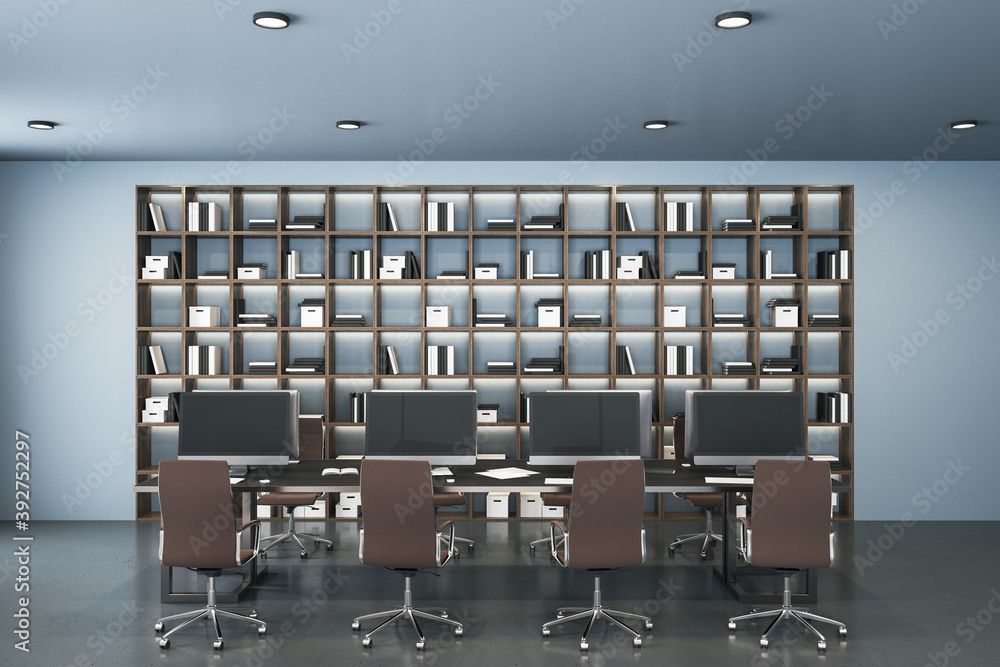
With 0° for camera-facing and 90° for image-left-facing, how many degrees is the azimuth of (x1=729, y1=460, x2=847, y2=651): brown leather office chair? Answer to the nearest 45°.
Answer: approximately 180°

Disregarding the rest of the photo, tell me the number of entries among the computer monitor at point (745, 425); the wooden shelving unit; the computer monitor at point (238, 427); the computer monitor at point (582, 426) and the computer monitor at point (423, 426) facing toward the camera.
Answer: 5

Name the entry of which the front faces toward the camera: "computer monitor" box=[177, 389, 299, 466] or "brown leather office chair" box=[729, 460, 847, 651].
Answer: the computer monitor

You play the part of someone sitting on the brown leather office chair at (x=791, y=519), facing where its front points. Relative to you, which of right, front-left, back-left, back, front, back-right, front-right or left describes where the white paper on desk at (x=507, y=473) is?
left

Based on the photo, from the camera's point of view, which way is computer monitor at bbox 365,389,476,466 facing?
toward the camera

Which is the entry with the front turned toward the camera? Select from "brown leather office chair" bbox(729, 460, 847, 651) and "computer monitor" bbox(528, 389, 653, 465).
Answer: the computer monitor

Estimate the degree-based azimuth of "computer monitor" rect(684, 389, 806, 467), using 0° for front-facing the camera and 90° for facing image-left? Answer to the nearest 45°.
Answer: approximately 0°

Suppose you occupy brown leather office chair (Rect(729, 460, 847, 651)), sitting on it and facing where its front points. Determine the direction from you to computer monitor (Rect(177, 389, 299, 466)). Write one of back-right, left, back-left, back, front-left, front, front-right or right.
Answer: left

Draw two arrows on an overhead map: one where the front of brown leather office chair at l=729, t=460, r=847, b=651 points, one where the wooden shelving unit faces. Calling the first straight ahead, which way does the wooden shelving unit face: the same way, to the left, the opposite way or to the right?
the opposite way

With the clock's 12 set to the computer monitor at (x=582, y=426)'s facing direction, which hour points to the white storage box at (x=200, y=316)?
The white storage box is roughly at 4 o'clock from the computer monitor.

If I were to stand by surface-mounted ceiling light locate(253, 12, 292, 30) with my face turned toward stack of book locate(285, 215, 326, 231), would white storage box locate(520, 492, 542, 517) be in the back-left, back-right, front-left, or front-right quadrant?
front-right

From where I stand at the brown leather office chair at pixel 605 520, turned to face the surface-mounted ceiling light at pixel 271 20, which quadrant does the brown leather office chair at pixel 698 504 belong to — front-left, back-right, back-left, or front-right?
back-right

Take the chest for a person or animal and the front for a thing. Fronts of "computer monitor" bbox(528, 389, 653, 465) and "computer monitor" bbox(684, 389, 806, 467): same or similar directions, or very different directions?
same or similar directions

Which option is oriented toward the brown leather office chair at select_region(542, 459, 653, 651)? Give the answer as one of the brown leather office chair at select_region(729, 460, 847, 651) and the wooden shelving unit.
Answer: the wooden shelving unit

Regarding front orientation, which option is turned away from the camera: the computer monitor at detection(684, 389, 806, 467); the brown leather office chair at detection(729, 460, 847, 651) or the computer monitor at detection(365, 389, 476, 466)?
the brown leather office chair

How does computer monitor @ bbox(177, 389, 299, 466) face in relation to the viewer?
toward the camera
